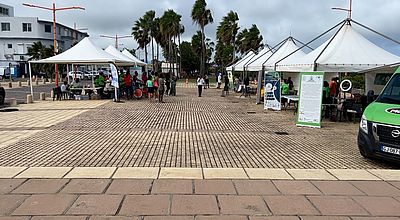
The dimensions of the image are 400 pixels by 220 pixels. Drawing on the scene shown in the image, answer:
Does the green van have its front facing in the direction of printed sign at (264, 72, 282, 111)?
no

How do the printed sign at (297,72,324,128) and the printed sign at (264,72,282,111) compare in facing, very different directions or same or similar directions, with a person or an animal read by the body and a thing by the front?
same or similar directions

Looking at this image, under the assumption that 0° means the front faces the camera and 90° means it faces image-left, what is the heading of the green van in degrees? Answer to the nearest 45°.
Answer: approximately 45°

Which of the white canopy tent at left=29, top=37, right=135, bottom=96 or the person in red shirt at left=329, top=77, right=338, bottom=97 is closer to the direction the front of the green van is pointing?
the white canopy tent

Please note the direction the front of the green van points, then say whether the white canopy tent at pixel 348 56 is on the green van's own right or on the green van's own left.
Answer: on the green van's own right

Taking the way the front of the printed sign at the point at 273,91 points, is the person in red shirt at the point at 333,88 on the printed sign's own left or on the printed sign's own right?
on the printed sign's own left

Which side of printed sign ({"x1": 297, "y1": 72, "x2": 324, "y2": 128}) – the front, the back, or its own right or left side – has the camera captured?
front

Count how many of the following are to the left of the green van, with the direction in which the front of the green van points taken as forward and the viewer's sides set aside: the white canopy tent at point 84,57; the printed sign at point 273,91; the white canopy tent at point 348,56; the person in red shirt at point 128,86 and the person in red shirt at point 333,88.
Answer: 0

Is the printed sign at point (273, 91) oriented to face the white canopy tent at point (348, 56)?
no

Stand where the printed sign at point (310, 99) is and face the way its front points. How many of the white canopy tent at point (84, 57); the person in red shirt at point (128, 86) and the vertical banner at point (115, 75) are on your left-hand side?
0

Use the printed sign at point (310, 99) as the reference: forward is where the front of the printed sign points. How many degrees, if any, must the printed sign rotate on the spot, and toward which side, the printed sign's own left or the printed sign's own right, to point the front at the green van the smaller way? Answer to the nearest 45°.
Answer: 0° — it already faces it

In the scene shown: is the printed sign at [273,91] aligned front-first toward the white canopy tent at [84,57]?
no

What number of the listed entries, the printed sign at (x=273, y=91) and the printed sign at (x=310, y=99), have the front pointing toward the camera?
2

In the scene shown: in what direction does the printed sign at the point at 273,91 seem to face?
toward the camera

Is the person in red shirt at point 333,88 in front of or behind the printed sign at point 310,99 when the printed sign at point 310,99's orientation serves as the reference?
behind
